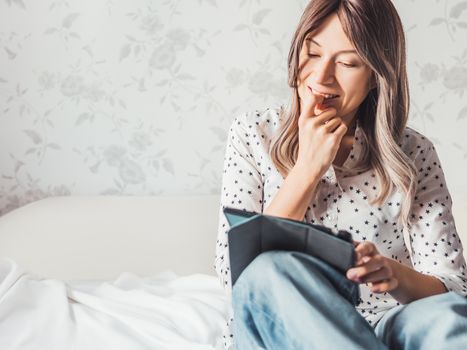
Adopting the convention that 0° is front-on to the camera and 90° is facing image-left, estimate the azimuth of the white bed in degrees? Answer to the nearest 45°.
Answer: approximately 0°

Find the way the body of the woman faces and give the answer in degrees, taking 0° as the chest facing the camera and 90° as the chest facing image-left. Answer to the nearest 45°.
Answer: approximately 0°
